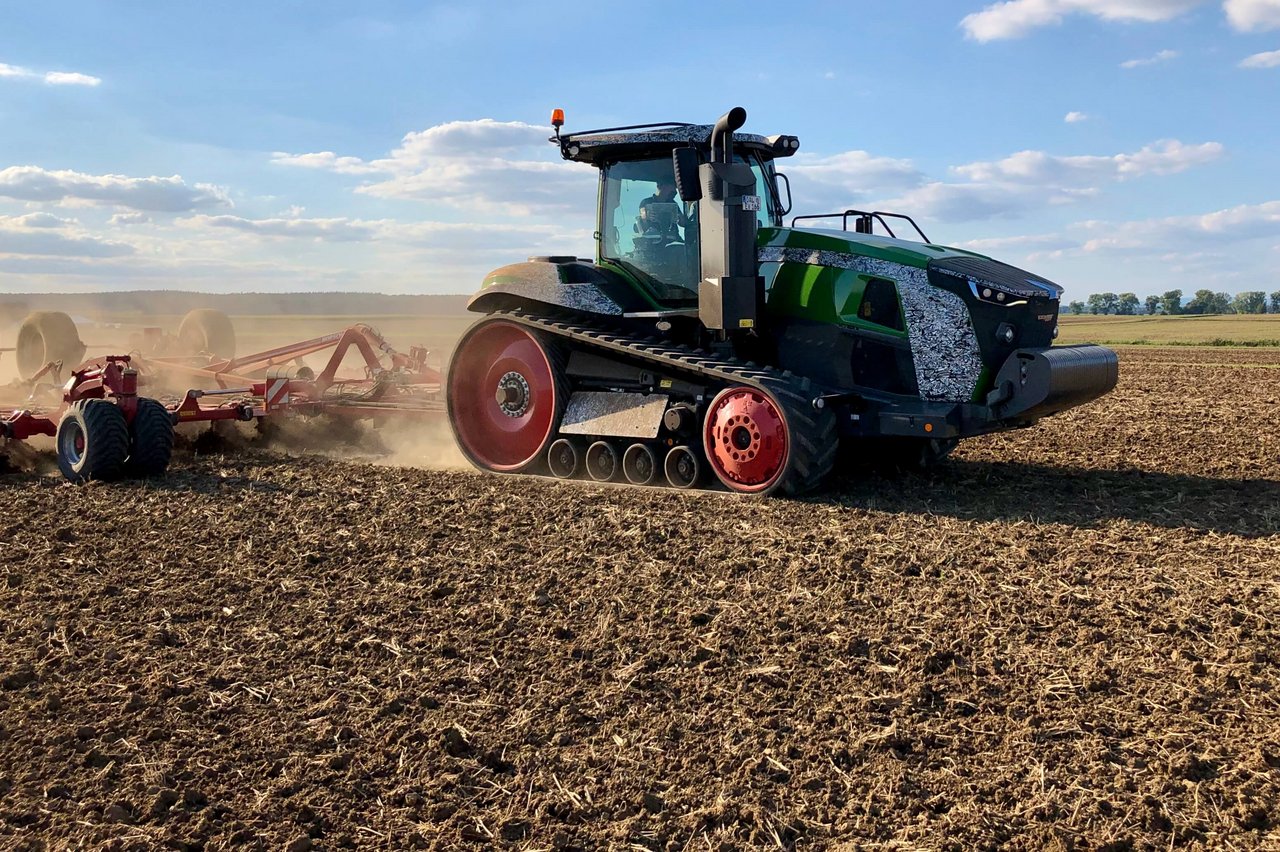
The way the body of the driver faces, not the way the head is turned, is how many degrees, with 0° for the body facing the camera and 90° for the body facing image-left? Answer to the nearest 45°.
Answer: approximately 315°

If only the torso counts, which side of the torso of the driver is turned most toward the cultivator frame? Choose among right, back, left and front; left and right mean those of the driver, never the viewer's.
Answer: back

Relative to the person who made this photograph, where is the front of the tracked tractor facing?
facing the viewer and to the right of the viewer

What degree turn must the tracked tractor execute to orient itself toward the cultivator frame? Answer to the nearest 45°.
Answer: approximately 180°
